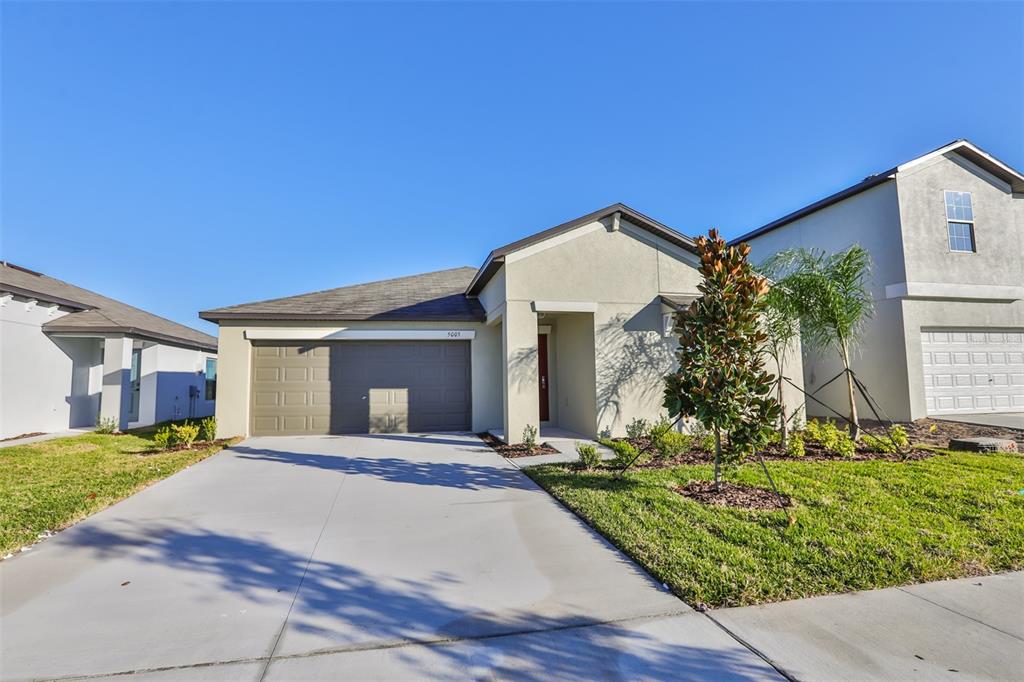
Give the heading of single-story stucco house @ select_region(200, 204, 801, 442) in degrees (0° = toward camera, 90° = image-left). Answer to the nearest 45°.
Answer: approximately 0°

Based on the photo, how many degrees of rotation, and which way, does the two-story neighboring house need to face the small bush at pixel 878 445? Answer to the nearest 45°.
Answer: approximately 45° to its right

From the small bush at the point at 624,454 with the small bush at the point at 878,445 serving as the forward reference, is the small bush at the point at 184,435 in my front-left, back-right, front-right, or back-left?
back-left

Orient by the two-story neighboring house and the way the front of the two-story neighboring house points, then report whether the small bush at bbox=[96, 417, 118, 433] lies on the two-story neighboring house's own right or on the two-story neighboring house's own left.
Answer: on the two-story neighboring house's own right

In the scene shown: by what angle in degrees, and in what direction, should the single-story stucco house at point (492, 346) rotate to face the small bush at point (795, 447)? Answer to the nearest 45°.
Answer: approximately 45° to its left

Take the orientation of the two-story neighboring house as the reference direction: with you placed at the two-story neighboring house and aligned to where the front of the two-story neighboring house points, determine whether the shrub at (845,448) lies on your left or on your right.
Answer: on your right

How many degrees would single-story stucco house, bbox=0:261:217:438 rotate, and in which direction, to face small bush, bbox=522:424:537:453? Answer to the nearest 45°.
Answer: approximately 90° to its left
